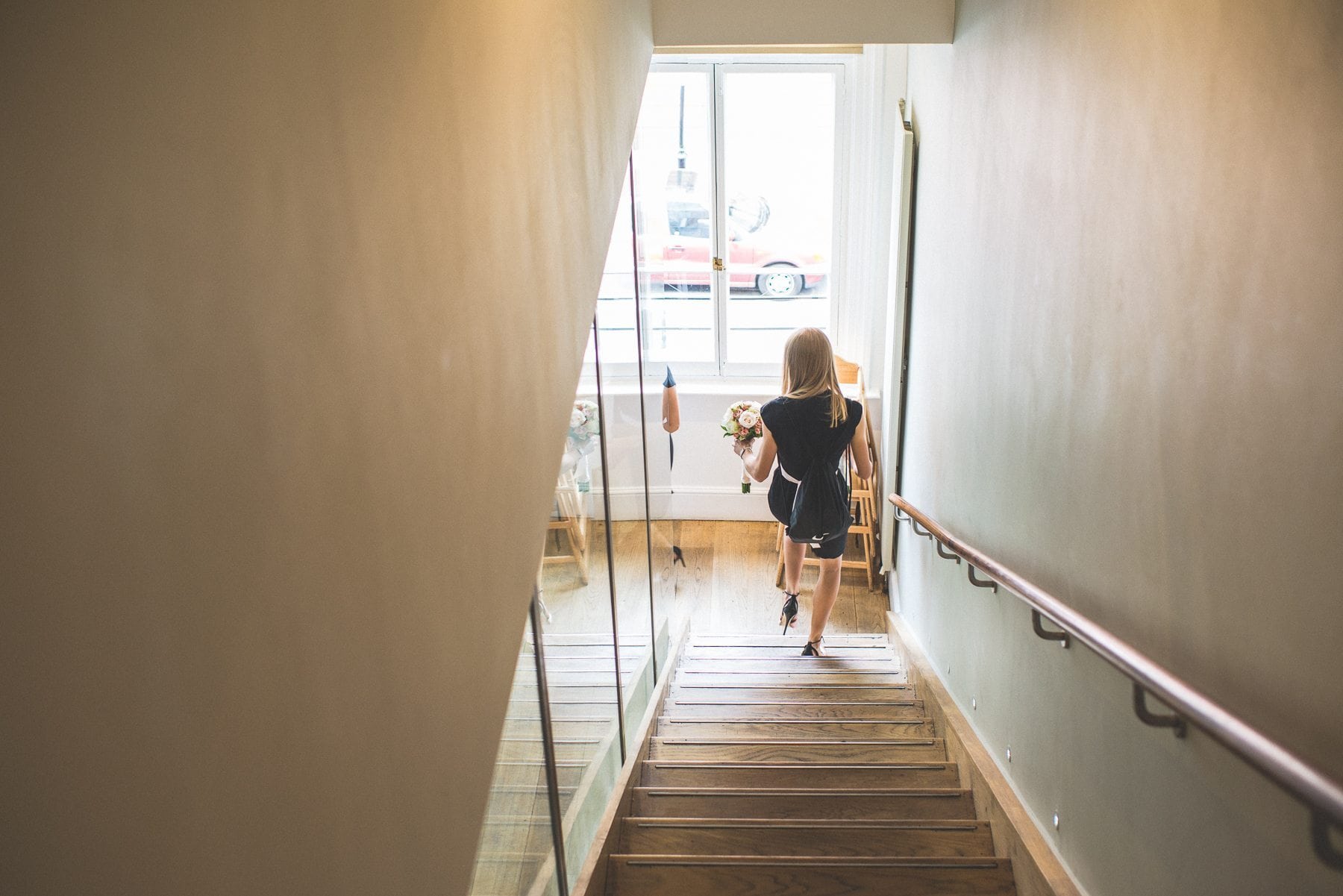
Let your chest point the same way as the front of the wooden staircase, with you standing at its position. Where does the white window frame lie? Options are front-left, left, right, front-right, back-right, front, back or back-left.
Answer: front

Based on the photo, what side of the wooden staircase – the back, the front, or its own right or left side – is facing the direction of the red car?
front

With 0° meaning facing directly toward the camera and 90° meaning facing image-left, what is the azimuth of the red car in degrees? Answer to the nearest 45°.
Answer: approximately 270°

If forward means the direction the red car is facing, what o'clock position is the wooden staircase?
The wooden staircase is roughly at 3 o'clock from the red car.
